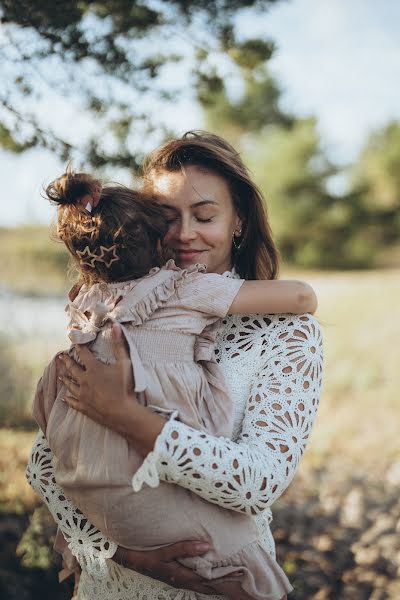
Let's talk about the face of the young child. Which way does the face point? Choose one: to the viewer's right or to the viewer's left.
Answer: to the viewer's right

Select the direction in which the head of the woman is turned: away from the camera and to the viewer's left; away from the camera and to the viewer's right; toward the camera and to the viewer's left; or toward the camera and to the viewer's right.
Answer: toward the camera and to the viewer's left

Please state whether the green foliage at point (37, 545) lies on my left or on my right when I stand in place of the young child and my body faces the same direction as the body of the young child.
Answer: on my left

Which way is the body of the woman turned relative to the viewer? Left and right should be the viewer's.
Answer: facing the viewer and to the left of the viewer

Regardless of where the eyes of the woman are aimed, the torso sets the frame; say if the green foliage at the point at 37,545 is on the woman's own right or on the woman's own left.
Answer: on the woman's own right

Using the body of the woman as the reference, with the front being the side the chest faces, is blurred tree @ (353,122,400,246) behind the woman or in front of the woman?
behind

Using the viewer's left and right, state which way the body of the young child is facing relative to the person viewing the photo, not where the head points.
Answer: facing away from the viewer and to the right of the viewer
